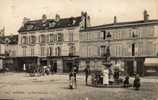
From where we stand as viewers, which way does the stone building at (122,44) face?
facing the viewer and to the left of the viewer

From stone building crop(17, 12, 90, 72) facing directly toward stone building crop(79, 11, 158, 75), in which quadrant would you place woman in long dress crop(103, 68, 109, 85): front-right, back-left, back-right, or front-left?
front-right

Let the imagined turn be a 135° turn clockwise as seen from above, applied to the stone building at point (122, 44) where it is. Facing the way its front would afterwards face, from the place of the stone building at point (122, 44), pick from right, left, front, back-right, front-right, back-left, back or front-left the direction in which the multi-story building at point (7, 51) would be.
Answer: left

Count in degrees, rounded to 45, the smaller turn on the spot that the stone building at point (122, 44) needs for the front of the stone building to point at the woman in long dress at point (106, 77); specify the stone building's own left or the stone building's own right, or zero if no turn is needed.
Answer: approximately 45° to the stone building's own left

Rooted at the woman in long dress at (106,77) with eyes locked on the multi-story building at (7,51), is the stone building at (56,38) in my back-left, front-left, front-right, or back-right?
front-right
